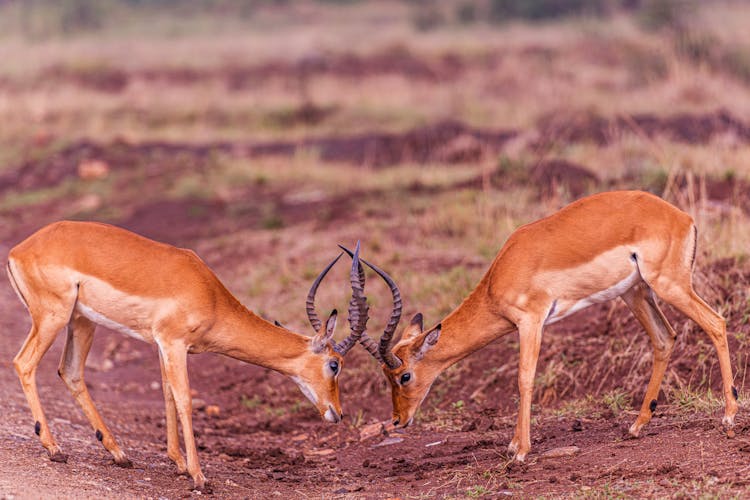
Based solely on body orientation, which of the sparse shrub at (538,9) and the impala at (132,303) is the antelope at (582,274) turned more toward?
the impala

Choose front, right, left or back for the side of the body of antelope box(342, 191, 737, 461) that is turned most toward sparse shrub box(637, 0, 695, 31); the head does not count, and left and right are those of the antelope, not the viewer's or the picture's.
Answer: right

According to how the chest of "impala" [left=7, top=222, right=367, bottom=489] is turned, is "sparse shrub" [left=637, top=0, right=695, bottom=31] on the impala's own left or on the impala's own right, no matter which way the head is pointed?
on the impala's own left

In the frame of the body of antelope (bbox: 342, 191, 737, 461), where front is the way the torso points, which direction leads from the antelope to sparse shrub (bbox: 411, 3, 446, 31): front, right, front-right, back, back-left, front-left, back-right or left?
right

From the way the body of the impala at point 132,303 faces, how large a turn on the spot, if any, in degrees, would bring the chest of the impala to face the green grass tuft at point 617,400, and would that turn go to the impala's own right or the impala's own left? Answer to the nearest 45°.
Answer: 0° — it already faces it

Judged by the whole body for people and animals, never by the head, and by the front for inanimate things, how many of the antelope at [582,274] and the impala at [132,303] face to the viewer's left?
1

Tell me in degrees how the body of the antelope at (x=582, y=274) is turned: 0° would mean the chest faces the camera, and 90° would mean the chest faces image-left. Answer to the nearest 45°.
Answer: approximately 90°

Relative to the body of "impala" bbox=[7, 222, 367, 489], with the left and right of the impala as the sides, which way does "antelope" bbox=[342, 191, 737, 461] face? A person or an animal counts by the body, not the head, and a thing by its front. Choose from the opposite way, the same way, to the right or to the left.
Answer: the opposite way

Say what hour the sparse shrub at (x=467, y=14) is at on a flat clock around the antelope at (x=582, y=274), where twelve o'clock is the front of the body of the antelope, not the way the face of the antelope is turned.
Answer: The sparse shrub is roughly at 3 o'clock from the antelope.

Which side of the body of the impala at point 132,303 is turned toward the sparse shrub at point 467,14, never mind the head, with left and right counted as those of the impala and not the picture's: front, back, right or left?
left

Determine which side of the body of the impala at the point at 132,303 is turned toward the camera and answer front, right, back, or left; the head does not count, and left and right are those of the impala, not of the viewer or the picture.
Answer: right
